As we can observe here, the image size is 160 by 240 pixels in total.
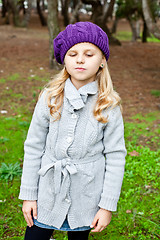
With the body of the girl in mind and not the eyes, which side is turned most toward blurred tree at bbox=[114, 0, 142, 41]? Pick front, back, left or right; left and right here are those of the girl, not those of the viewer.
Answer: back

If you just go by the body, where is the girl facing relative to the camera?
toward the camera

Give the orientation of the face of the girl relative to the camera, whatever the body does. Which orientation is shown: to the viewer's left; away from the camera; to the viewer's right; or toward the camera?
toward the camera
